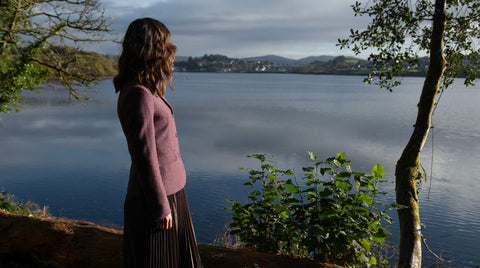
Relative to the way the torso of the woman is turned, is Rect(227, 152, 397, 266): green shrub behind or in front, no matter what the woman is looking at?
in front

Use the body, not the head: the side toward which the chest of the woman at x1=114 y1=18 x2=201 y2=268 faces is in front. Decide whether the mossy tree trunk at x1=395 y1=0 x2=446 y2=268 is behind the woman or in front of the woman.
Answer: in front

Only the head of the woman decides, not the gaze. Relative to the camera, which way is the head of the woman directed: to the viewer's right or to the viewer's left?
to the viewer's right

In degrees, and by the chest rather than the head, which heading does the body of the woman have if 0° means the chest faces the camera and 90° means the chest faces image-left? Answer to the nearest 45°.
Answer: approximately 270°
